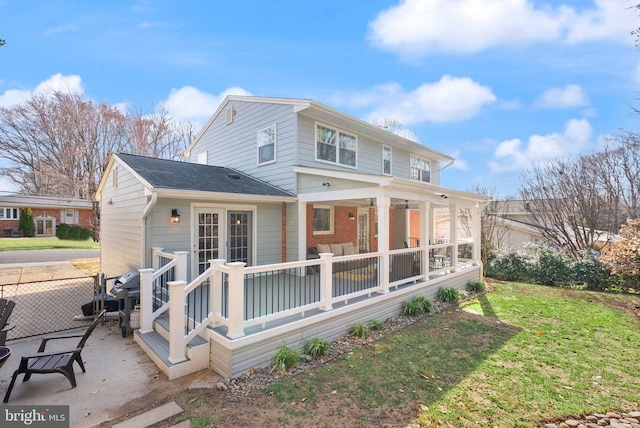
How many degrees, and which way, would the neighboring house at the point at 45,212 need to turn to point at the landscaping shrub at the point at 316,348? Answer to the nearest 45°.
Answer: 0° — it already faces it

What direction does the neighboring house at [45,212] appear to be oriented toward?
toward the camera

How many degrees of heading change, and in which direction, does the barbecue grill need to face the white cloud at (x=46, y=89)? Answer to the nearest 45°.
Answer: approximately 135° to its right

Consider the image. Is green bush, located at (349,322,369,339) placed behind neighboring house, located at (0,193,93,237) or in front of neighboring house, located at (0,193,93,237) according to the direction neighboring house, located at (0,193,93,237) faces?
in front

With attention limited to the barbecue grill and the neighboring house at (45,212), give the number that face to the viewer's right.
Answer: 0

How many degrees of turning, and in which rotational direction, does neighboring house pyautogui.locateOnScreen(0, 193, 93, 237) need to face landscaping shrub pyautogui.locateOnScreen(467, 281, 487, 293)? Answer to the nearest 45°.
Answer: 0° — it already faces it

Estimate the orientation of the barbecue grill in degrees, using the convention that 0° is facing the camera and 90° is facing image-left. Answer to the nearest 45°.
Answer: approximately 45°

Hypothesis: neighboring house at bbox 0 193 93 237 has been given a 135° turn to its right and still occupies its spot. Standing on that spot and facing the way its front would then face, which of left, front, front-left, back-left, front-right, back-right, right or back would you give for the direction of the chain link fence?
back-left

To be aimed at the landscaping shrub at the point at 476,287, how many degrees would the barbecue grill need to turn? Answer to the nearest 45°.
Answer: approximately 135° to its left

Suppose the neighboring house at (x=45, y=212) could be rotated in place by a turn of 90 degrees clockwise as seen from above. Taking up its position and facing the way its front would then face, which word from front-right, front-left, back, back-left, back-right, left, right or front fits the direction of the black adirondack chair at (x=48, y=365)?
left

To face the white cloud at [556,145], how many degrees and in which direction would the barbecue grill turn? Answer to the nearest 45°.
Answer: approximately 135° to its left

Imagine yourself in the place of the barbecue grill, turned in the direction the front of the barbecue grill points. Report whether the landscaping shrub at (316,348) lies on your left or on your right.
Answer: on your left

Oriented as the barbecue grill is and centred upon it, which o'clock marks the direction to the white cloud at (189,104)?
The white cloud is roughly at 5 o'clock from the barbecue grill.

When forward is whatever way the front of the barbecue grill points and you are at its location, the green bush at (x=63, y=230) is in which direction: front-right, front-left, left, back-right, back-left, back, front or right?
back-right

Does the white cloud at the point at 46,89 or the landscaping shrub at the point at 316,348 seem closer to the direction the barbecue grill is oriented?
the landscaping shrub
